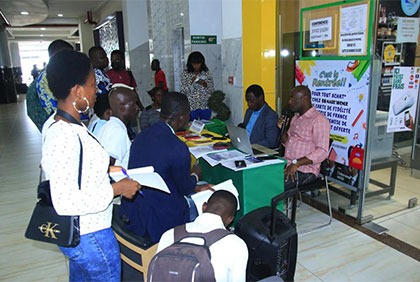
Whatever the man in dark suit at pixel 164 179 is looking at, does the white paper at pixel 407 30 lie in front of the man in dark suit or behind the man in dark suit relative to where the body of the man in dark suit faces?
in front

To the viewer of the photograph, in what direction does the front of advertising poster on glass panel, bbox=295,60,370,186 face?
facing the viewer and to the left of the viewer

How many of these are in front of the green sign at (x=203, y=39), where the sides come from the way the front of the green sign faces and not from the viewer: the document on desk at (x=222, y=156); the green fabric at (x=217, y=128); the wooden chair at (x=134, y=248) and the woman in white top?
4

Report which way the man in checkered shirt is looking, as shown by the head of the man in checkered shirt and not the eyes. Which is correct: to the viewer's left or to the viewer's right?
to the viewer's left

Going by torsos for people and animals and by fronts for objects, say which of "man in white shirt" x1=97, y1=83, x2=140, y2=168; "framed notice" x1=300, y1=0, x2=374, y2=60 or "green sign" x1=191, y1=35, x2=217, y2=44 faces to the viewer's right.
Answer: the man in white shirt

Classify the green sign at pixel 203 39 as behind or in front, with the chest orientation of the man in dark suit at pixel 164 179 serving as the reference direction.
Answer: in front

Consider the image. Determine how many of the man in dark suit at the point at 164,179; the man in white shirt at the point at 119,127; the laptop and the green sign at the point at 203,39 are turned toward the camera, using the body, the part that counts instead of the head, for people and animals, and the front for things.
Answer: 1

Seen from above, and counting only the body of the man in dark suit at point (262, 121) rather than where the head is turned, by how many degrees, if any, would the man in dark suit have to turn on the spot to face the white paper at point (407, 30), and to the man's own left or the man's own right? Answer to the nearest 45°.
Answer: approximately 135° to the man's own left

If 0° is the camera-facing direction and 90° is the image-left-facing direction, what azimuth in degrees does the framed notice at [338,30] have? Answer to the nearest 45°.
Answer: approximately 45°

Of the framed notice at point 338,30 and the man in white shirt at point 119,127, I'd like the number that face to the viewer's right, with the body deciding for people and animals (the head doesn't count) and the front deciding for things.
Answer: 1

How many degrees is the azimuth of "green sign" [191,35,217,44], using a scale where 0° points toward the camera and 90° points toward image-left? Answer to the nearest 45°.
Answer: approximately 0°

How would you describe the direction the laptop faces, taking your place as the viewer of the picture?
facing away from the viewer and to the right of the viewer

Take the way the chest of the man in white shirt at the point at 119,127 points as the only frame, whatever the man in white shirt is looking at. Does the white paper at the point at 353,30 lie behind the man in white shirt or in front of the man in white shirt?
in front

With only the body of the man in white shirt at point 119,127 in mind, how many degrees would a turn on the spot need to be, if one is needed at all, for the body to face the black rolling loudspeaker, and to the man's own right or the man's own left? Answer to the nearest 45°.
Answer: approximately 45° to the man's own right
